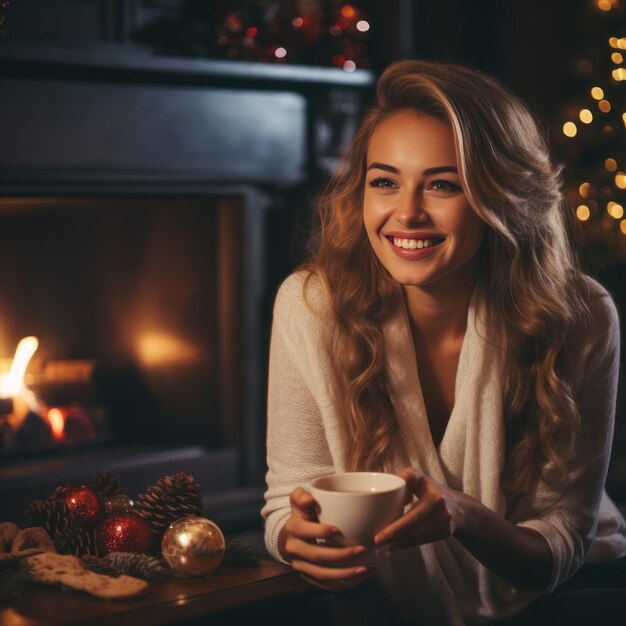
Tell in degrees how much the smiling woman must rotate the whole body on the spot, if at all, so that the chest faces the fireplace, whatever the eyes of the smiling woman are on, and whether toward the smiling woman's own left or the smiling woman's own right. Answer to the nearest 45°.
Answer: approximately 135° to the smiling woman's own right

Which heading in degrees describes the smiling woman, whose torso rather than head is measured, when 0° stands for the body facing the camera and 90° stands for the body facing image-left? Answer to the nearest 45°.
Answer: approximately 0°
